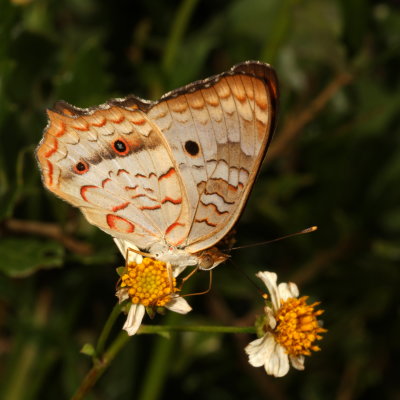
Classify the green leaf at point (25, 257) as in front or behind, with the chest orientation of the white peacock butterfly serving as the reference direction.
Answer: behind

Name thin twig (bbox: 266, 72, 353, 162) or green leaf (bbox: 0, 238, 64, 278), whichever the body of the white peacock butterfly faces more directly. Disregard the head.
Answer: the thin twig

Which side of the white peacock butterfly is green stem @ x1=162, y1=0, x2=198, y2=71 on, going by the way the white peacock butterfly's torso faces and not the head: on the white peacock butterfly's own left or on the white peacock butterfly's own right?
on the white peacock butterfly's own left

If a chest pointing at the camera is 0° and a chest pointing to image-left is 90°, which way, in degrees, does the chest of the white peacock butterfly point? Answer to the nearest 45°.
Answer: approximately 270°

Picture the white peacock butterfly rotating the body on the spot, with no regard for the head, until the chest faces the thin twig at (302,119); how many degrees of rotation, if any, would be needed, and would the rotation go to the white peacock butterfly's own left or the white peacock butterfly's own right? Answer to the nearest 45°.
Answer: approximately 45° to the white peacock butterfly's own left
